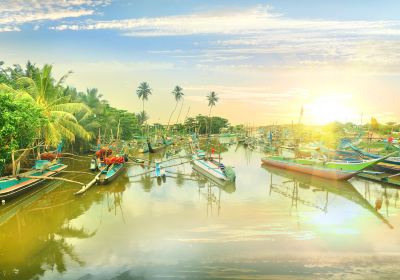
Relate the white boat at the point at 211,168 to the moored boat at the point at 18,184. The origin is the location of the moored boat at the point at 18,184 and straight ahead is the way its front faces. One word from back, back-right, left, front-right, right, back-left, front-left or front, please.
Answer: front-right

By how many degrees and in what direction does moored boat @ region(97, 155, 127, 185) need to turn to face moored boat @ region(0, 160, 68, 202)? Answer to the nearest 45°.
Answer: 0° — it already faces it

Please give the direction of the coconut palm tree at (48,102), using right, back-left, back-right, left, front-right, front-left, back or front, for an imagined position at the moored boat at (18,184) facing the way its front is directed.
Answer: front-left

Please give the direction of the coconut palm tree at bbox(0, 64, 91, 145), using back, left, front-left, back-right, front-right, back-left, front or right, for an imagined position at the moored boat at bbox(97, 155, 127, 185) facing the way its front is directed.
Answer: right

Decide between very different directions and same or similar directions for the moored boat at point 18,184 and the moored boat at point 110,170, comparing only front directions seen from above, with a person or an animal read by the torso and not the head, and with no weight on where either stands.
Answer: same or similar directions

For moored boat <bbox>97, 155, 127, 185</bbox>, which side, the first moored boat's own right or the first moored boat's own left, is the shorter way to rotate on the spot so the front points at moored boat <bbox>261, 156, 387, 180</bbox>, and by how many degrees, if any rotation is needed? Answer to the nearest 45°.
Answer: approximately 135° to the first moored boat's own left

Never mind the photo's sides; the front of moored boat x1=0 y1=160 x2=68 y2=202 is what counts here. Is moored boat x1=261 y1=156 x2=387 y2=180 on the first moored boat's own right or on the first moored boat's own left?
on the first moored boat's own right

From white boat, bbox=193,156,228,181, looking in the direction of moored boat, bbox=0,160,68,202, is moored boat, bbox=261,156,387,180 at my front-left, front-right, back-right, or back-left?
back-left

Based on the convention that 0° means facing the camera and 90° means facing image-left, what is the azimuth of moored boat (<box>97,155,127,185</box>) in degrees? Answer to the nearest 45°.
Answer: approximately 45°

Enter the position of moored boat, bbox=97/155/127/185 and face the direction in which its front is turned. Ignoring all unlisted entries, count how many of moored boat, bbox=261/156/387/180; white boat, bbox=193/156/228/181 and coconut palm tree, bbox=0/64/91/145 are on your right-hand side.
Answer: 1

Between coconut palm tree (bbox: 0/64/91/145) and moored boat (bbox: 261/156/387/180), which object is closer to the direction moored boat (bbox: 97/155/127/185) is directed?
the coconut palm tree

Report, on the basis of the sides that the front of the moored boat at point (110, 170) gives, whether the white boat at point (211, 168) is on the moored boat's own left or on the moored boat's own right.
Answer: on the moored boat's own left

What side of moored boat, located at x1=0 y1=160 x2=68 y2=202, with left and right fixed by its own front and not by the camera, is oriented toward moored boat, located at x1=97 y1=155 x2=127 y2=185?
front
